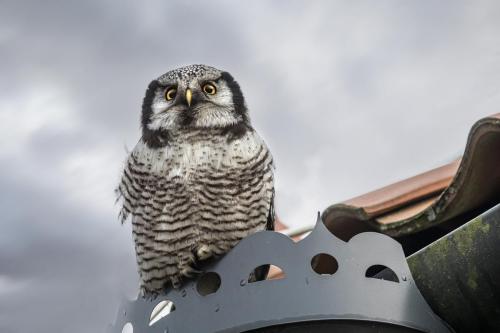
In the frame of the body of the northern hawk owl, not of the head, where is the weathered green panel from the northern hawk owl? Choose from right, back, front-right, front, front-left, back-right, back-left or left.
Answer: front-left

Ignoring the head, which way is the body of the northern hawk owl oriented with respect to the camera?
toward the camera

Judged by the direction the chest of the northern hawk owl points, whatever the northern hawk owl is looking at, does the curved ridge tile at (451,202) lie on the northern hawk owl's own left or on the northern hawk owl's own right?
on the northern hawk owl's own left
